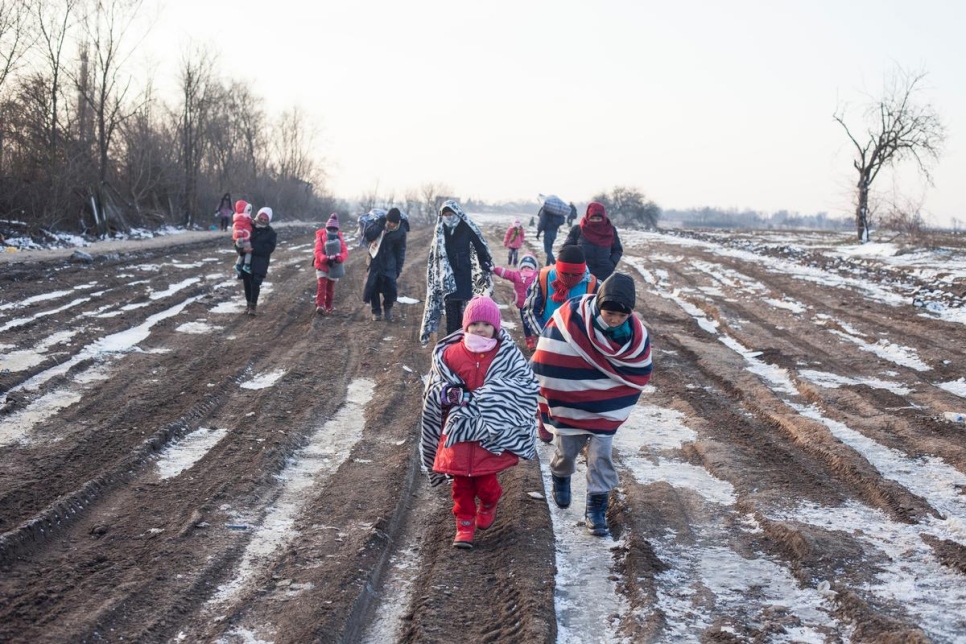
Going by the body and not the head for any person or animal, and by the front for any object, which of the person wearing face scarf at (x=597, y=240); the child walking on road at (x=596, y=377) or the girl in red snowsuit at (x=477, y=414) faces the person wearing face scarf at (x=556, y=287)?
the person wearing face scarf at (x=597, y=240)

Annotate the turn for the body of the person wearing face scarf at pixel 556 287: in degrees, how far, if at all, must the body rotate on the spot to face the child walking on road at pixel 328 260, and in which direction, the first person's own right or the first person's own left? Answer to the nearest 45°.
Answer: approximately 135° to the first person's own right

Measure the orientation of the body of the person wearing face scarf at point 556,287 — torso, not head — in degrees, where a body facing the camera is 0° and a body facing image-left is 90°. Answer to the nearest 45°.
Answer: approximately 0°

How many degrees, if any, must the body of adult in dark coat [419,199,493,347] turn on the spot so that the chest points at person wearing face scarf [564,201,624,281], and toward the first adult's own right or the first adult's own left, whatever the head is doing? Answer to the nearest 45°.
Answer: approximately 90° to the first adult's own left

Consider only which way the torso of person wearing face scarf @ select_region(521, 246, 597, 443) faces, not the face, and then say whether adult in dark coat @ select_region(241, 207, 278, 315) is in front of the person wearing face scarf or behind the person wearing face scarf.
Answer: behind

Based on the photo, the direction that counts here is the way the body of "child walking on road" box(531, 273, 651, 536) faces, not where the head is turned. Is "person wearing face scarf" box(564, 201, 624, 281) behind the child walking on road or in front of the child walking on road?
behind

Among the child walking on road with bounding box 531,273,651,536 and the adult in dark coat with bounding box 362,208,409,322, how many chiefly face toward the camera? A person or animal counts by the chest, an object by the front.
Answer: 2

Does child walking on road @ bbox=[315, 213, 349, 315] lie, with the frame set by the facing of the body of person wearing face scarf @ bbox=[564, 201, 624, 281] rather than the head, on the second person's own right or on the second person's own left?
on the second person's own right

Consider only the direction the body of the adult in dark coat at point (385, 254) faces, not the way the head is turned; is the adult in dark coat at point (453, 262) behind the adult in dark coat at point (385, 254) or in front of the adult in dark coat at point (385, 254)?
in front
